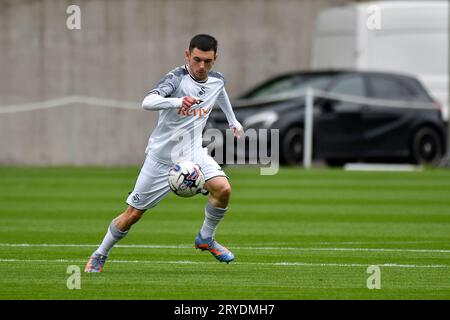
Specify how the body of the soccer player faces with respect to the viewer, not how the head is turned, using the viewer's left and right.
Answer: facing the viewer and to the right of the viewer

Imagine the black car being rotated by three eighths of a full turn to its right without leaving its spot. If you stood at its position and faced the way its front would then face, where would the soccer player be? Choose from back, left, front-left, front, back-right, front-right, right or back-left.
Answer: back

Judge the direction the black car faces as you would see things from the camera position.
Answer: facing the viewer and to the left of the viewer

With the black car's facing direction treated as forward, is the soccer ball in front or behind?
in front
